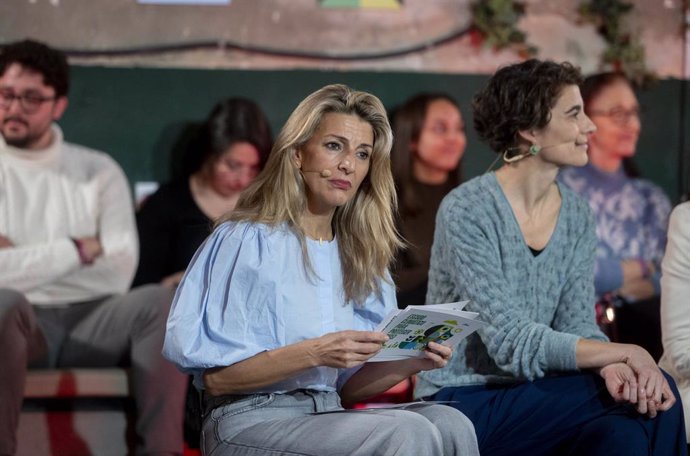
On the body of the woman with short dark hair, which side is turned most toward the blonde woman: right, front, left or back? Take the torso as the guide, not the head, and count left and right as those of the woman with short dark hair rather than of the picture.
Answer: right

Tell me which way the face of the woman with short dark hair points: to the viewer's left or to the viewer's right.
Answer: to the viewer's right

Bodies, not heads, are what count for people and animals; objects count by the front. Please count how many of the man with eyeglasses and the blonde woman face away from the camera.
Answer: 0

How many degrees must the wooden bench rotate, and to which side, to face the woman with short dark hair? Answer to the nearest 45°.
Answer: approximately 45° to its left

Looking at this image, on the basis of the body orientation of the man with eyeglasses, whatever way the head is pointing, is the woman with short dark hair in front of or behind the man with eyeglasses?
in front

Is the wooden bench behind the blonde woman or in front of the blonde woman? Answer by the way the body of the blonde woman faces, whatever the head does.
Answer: behind

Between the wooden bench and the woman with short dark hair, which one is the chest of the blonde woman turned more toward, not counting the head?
the woman with short dark hair

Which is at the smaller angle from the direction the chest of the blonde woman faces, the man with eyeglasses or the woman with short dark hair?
the woman with short dark hair

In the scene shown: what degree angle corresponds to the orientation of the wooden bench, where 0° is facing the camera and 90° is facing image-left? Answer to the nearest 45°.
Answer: approximately 0°
